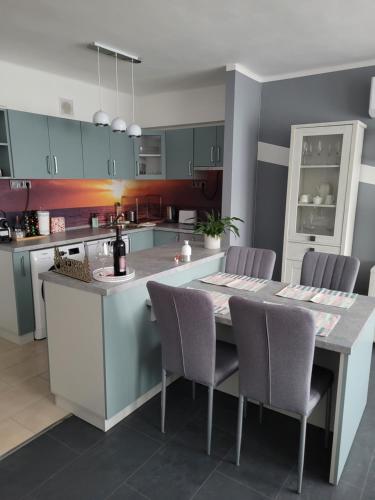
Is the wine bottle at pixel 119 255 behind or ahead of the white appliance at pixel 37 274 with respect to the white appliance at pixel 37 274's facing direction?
ahead

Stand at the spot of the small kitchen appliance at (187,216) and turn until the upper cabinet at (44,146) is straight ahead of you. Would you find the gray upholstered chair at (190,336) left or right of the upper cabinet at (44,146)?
left

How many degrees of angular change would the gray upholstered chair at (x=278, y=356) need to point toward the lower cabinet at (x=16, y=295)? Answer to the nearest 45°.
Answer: approximately 135° to its left

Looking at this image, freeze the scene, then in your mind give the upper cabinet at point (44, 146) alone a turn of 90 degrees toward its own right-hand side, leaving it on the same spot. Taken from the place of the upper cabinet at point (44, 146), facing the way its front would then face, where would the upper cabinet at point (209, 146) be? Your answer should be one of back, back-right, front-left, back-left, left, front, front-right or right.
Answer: back-left

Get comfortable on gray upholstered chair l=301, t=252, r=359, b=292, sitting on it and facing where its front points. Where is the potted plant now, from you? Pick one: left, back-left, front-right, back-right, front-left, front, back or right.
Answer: front-right

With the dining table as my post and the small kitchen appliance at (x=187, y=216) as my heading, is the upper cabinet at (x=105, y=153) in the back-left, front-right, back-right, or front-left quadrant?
front-left

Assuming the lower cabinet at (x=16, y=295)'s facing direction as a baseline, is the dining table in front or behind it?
in front

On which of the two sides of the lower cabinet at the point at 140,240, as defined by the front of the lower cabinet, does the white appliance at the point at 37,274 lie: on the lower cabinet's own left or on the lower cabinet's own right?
on the lower cabinet's own right

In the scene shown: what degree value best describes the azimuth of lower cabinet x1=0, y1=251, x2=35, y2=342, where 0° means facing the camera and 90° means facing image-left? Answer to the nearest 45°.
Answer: approximately 315°

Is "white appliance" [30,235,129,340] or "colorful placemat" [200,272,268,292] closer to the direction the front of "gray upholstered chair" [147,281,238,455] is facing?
the colorful placemat

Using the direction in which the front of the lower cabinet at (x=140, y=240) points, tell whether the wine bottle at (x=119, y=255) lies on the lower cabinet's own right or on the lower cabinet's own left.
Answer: on the lower cabinet's own right

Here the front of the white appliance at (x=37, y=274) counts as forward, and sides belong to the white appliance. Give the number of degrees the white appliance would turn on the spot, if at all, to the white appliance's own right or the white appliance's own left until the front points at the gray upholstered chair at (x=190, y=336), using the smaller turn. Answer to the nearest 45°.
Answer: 0° — it already faces it

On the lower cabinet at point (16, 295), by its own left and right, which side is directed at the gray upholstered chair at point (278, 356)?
front

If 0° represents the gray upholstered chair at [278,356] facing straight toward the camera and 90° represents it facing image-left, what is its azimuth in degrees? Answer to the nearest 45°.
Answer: approximately 225°

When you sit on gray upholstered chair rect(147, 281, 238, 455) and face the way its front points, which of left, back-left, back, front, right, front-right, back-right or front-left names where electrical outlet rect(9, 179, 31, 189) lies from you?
left

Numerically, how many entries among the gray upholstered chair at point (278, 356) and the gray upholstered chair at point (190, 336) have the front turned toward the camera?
0

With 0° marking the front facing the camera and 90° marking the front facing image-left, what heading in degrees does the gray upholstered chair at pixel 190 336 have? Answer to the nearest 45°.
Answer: approximately 225°

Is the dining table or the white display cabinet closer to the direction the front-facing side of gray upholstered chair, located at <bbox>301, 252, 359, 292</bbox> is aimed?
the dining table

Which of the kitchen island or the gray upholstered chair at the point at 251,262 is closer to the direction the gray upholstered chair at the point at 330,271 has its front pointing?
the kitchen island

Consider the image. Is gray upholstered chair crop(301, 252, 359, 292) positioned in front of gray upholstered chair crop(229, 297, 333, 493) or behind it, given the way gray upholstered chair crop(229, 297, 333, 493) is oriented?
in front
